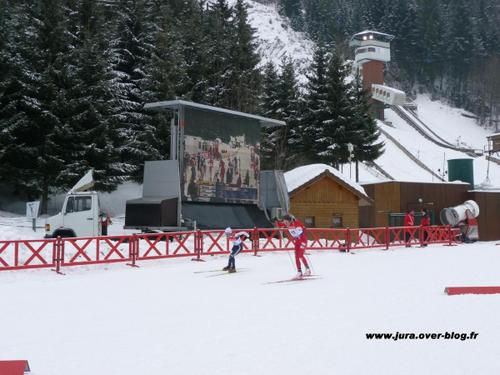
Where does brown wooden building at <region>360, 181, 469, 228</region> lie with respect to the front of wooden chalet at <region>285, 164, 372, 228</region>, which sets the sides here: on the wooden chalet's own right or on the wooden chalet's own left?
on the wooden chalet's own left

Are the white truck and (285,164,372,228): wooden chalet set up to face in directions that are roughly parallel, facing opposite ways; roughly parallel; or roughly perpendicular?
roughly perpendicular

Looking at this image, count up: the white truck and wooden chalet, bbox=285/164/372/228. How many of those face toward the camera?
1

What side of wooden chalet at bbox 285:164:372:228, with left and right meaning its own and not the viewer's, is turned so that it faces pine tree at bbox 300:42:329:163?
back

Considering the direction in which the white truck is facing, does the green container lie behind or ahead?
behind

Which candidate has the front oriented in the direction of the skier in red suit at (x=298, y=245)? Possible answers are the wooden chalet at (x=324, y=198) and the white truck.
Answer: the wooden chalet

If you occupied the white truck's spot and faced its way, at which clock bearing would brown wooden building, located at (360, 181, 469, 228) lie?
The brown wooden building is roughly at 5 o'clock from the white truck.

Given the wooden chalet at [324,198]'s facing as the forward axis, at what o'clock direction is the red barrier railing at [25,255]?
The red barrier railing is roughly at 1 o'clock from the wooden chalet.

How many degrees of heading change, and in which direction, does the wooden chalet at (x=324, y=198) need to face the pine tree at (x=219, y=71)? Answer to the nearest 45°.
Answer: approximately 135° to its right

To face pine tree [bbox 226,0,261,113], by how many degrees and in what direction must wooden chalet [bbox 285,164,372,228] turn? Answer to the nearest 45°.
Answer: approximately 135° to its right

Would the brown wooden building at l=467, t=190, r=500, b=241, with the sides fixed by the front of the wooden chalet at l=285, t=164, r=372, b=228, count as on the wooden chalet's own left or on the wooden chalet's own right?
on the wooden chalet's own left

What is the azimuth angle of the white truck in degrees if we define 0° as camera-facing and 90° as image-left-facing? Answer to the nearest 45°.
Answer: approximately 90°

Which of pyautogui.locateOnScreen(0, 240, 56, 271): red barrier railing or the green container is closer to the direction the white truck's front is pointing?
the red barrier railing

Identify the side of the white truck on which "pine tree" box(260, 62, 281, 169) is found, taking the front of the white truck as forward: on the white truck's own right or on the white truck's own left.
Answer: on the white truck's own right

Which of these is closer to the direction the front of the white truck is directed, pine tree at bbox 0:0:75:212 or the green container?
the pine tree

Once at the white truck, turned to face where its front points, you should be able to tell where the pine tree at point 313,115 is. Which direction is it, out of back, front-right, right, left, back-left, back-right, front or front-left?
back-right

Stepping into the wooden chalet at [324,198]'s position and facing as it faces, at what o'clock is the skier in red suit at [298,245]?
The skier in red suit is roughly at 12 o'clock from the wooden chalet.
